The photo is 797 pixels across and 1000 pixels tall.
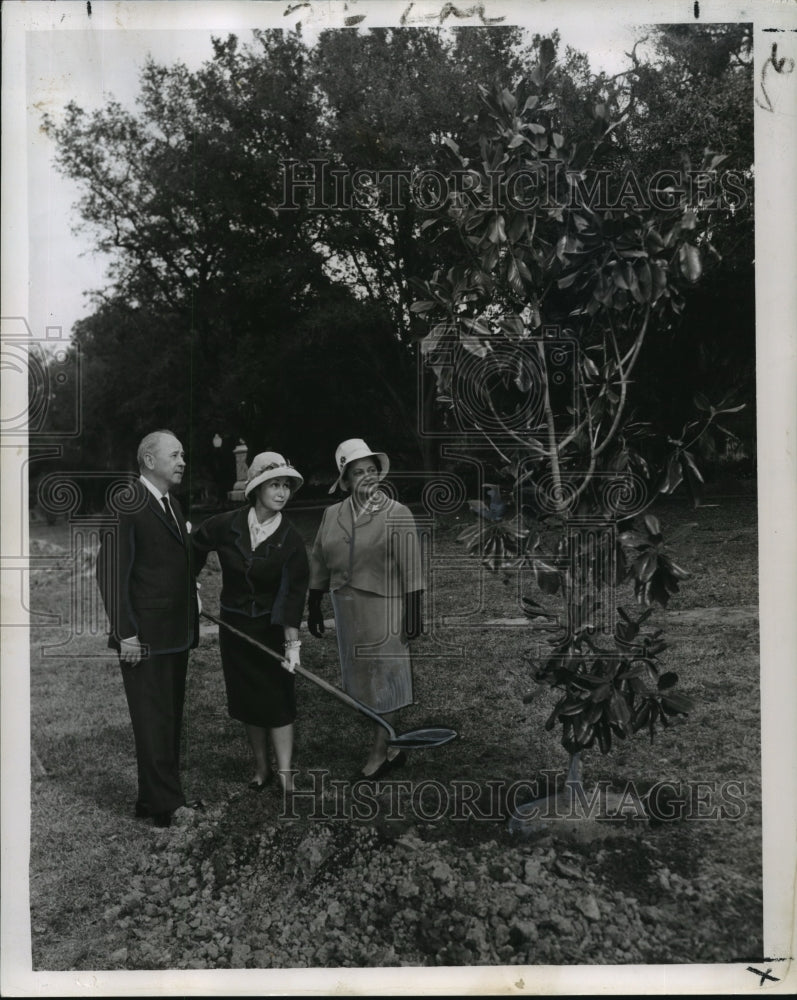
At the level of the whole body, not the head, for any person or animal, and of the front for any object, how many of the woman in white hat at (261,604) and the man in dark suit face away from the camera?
0

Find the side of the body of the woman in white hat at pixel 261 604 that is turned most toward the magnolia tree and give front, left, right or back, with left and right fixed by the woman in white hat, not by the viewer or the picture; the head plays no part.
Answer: left

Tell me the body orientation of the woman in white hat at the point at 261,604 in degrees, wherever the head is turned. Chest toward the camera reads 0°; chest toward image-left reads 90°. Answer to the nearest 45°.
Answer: approximately 0°

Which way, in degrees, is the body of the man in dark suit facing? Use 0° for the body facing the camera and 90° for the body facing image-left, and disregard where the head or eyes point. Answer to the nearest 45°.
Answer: approximately 315°
